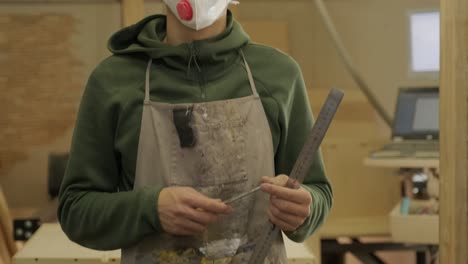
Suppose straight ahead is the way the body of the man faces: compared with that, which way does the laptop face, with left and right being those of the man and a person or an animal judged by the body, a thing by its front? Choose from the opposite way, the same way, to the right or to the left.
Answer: the same way

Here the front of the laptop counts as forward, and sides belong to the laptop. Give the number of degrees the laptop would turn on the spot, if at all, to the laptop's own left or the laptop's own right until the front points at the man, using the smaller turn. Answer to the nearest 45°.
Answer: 0° — it already faces them

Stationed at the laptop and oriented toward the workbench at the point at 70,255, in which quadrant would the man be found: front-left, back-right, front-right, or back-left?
front-left

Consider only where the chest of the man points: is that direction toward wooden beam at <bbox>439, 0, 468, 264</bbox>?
no

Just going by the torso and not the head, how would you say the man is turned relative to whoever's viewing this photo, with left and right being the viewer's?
facing the viewer

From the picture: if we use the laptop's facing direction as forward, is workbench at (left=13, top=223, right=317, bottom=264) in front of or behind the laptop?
in front

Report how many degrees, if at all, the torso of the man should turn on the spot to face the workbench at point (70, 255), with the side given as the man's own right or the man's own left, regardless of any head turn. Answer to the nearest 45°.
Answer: approximately 135° to the man's own right

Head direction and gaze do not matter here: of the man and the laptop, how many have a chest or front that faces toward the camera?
2

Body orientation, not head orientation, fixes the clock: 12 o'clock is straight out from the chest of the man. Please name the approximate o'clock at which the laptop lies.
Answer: The laptop is roughly at 7 o'clock from the man.

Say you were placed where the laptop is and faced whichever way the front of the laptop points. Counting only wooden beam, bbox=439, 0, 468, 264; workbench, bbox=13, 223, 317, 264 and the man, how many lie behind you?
0

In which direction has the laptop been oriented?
toward the camera

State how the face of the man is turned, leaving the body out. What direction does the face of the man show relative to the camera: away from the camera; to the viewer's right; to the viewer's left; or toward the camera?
toward the camera
